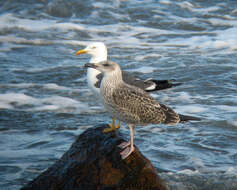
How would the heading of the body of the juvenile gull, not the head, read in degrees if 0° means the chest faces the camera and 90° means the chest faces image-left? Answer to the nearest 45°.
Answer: approximately 90°
